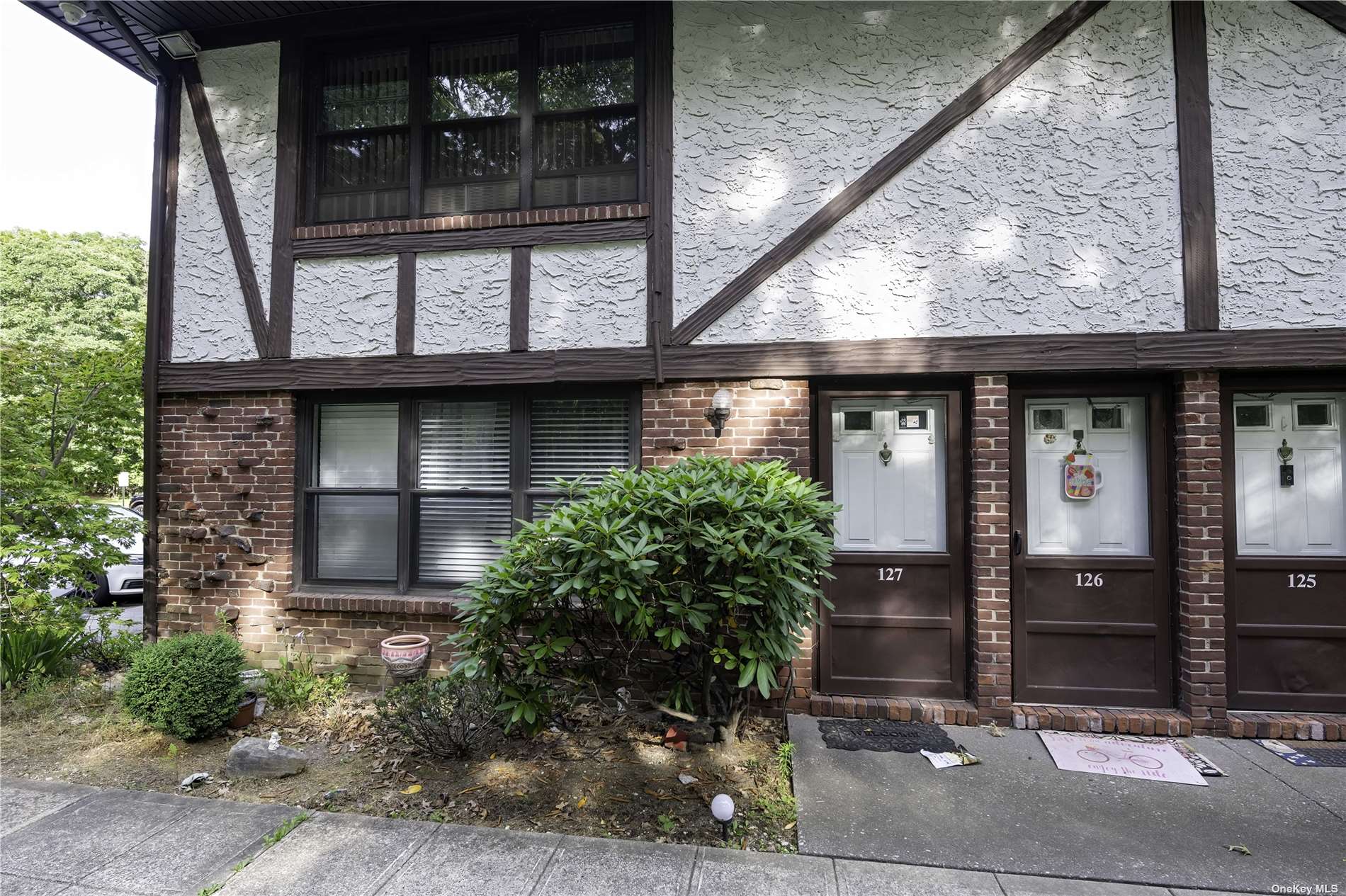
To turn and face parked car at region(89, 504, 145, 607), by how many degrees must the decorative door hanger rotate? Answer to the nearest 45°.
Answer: approximately 90° to its right

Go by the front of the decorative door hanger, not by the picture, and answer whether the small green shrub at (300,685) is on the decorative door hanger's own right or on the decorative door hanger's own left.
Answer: on the decorative door hanger's own right

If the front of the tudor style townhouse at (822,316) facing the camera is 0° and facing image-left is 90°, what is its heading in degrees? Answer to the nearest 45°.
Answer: approximately 0°

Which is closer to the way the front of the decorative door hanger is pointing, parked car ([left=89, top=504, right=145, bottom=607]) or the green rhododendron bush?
the green rhododendron bush

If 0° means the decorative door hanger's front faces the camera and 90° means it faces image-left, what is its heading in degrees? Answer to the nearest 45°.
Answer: approximately 0°
